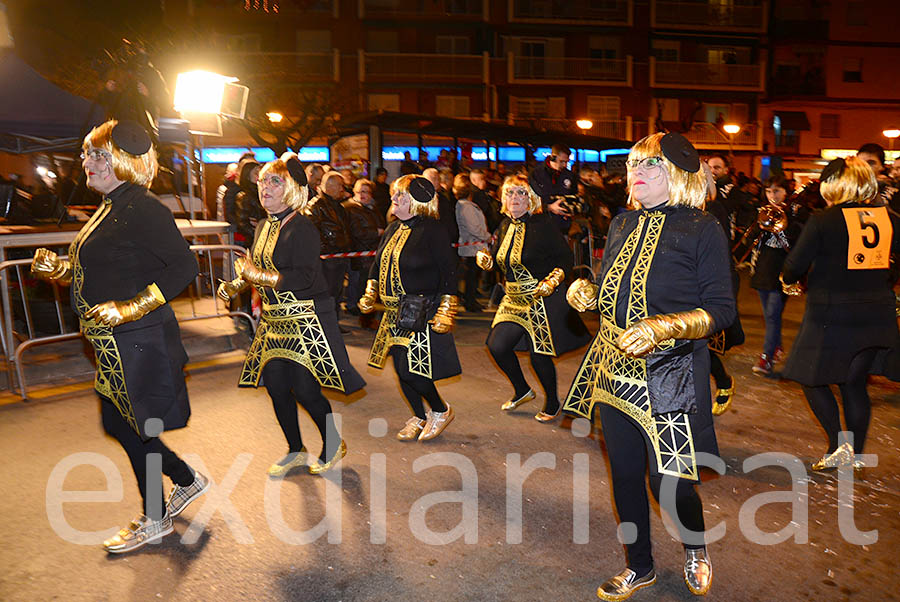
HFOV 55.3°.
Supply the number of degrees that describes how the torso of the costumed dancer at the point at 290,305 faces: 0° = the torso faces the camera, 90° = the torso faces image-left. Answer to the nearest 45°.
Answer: approximately 45°

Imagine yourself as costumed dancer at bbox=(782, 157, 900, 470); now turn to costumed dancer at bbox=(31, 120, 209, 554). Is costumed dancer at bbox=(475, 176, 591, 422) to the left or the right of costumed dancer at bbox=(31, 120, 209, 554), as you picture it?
right

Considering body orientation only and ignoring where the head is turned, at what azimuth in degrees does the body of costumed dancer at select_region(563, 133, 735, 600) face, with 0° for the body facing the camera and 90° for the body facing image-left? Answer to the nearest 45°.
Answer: approximately 45°

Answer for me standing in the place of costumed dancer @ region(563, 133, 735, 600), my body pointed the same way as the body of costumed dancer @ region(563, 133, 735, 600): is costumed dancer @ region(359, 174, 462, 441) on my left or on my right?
on my right

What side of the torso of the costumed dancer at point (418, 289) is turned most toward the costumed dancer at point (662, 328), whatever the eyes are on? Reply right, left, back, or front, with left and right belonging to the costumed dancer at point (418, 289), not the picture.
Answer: left

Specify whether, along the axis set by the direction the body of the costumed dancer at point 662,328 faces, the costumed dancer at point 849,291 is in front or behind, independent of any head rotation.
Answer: behind

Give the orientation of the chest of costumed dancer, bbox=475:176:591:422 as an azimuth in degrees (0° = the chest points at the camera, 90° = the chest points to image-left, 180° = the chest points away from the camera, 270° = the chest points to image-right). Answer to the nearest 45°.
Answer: approximately 45°

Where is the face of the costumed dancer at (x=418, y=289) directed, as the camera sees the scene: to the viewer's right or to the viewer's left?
to the viewer's left

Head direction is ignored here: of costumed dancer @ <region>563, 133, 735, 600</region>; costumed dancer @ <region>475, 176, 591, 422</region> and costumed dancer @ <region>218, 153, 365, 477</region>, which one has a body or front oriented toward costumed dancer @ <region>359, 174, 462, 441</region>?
costumed dancer @ <region>475, 176, 591, 422</region>

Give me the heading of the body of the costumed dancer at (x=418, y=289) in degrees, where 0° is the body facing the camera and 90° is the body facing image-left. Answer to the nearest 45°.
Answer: approximately 45°

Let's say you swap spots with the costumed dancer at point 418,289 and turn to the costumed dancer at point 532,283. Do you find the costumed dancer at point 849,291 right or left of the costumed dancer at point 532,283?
right
